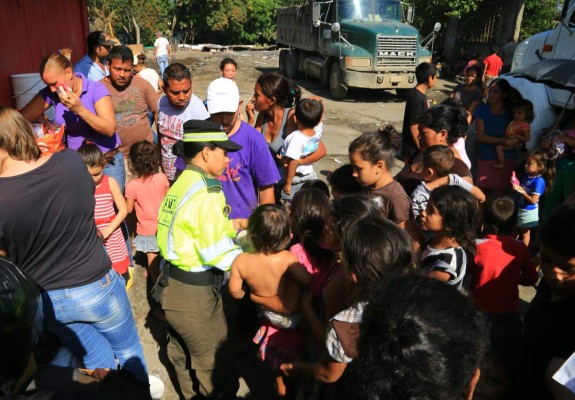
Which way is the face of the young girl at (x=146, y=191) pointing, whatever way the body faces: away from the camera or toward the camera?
away from the camera

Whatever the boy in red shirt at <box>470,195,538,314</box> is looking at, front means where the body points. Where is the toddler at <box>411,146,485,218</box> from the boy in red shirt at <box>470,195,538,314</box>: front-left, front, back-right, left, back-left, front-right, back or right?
front-left

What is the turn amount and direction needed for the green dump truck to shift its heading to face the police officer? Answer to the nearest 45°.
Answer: approximately 45° to its right

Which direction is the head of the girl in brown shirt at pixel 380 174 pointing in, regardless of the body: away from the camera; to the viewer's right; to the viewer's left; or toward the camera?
to the viewer's left

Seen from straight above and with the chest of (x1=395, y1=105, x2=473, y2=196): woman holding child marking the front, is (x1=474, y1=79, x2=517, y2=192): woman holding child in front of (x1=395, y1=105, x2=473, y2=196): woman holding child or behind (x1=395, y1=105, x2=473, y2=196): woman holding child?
behind

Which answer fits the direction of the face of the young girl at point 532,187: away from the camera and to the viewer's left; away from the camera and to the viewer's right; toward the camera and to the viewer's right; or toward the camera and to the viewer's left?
toward the camera and to the viewer's left

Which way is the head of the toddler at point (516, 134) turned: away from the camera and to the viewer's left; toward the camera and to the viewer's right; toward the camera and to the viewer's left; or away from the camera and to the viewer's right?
toward the camera and to the viewer's left

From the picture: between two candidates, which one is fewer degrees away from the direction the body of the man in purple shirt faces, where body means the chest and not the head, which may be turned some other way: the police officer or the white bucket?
the police officer

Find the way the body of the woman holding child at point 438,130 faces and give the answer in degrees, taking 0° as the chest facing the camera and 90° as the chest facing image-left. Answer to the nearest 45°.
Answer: approximately 45°

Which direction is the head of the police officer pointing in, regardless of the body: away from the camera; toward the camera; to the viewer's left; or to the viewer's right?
to the viewer's right

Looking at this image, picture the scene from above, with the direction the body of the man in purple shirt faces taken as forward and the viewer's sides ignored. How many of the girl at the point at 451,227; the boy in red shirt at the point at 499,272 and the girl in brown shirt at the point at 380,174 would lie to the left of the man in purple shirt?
3

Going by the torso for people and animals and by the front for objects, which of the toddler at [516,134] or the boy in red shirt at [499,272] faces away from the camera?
the boy in red shirt at [499,272]

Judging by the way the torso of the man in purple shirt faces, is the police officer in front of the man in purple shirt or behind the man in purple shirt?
in front

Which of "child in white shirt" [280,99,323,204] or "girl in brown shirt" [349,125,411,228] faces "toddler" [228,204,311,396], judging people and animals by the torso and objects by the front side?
"girl in brown shirt" [349,125,411,228]
